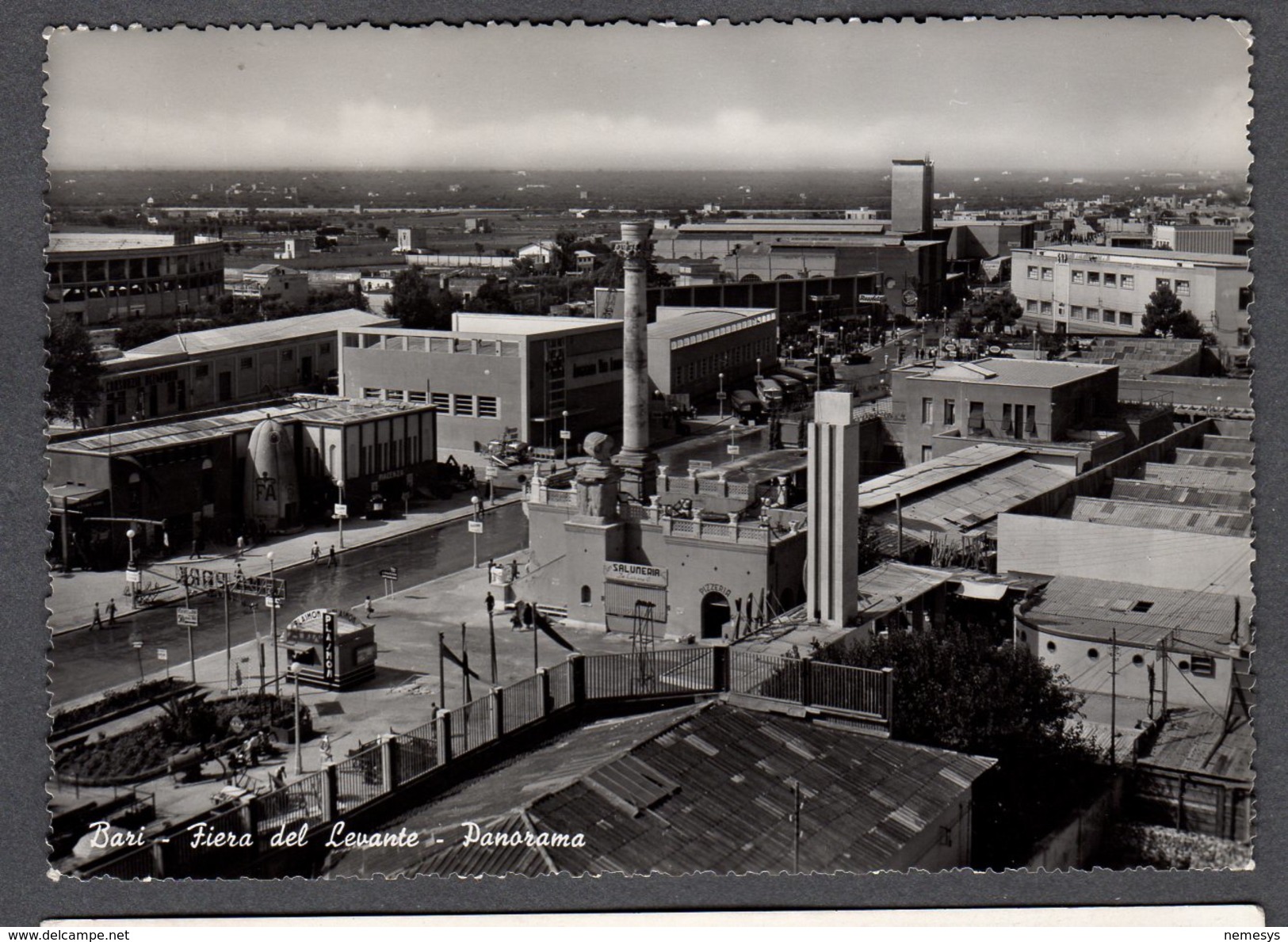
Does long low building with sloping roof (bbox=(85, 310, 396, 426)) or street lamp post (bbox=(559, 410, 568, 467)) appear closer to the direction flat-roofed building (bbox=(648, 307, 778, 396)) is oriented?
the street lamp post

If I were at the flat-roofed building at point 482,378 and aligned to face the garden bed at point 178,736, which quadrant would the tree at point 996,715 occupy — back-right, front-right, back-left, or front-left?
front-left

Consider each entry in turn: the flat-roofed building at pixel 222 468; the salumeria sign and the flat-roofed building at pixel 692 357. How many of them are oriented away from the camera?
0

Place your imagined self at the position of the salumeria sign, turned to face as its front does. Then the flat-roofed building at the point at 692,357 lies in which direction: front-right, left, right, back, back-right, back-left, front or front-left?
back

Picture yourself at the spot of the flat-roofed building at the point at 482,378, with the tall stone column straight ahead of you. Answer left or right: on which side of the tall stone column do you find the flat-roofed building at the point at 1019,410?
left

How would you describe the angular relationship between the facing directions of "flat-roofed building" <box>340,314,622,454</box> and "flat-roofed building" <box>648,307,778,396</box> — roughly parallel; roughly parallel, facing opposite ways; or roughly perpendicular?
roughly parallel

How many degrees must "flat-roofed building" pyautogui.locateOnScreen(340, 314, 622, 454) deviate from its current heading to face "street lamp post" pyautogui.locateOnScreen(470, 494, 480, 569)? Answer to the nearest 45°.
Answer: approximately 45° to its right

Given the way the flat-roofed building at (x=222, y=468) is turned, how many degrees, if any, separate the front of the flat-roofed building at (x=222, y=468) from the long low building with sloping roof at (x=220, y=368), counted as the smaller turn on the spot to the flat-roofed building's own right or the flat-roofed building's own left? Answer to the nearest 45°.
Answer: approximately 135° to the flat-roofed building's own left

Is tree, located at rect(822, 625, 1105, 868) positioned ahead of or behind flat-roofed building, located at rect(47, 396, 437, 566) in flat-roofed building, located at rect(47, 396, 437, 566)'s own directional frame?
ahead

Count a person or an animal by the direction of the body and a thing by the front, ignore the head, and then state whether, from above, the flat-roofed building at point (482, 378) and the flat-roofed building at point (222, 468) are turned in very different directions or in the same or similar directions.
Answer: same or similar directions

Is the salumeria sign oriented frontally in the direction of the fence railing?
yes

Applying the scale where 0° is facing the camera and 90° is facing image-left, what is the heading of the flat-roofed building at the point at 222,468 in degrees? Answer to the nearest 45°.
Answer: approximately 315°

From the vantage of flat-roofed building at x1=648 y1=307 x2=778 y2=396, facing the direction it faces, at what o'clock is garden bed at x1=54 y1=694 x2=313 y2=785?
The garden bed is roughly at 2 o'clock from the flat-roofed building.

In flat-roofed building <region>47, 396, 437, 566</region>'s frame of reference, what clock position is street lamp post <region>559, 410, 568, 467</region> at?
The street lamp post is roughly at 9 o'clock from the flat-roofed building.

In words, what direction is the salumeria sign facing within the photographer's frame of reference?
facing the viewer

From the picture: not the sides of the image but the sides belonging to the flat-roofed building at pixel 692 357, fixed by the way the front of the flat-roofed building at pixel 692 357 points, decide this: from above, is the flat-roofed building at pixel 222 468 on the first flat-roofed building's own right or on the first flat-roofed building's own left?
on the first flat-roofed building's own right
